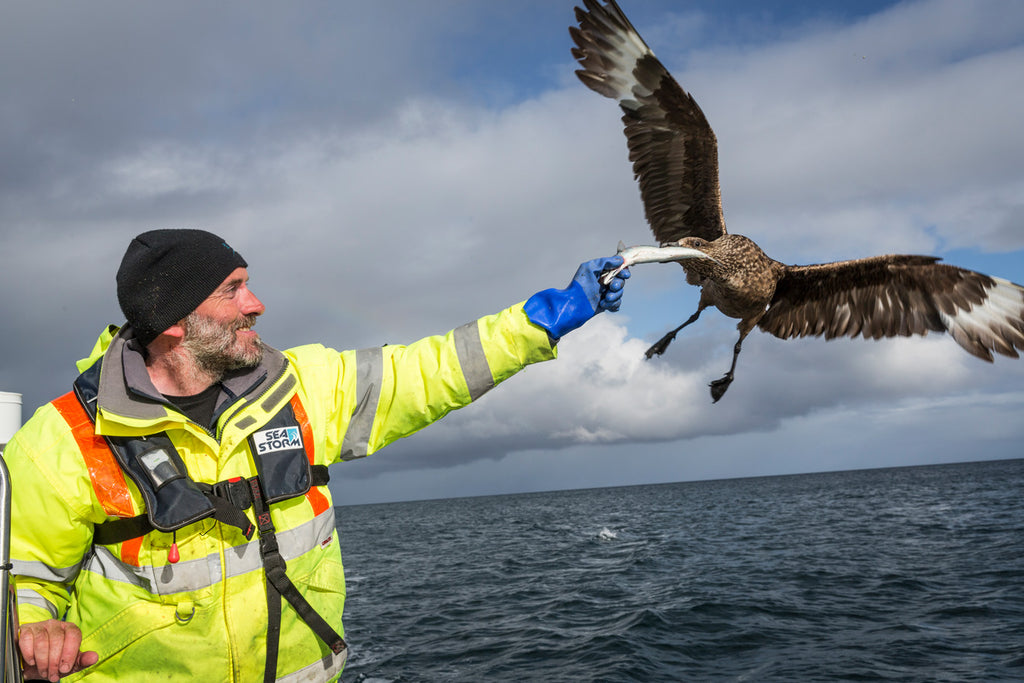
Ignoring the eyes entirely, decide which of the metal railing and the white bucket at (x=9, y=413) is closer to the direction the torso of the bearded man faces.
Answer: the metal railing

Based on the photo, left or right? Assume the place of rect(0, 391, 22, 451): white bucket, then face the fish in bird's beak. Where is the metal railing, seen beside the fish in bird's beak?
right

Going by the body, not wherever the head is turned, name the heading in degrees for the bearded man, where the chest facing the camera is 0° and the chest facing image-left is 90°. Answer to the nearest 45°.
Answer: approximately 315°

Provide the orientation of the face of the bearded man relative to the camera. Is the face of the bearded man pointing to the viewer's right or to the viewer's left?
to the viewer's right

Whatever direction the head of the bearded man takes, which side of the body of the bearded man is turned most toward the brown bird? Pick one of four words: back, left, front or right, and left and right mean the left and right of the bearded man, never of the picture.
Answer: left

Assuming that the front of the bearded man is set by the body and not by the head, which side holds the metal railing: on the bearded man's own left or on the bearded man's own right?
on the bearded man's own right

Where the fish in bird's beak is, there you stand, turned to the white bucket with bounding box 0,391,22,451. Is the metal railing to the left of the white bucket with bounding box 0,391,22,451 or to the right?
left
